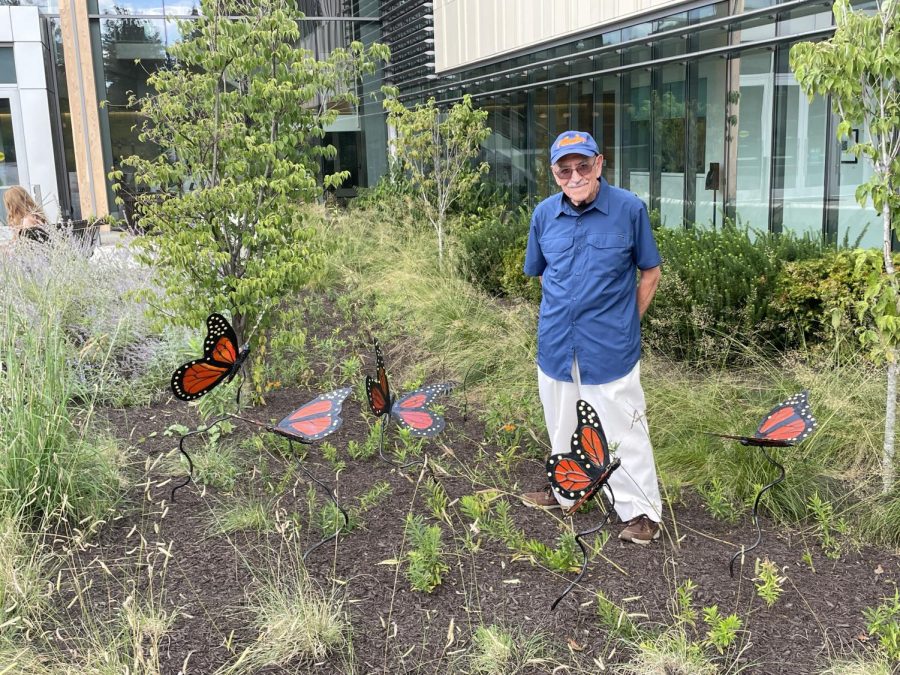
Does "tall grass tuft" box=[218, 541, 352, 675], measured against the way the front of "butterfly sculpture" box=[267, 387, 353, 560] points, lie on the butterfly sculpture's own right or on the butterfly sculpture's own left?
on the butterfly sculpture's own left

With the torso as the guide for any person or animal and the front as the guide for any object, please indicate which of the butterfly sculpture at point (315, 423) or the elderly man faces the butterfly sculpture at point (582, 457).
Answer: the elderly man

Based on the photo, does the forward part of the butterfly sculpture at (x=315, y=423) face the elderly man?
no

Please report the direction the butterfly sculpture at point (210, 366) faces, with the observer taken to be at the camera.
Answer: facing to the right of the viewer

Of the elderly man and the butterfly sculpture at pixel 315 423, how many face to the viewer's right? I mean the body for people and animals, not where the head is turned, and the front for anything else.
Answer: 0

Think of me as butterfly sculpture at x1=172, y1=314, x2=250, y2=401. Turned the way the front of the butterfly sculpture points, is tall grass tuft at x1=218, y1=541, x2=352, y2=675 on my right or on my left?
on my right

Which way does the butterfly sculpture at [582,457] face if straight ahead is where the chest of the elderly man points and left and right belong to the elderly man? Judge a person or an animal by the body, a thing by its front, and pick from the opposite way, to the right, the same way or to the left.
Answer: to the left

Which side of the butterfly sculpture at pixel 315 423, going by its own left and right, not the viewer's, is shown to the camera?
left

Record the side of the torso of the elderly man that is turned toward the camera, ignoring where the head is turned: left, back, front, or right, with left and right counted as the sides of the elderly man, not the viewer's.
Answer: front

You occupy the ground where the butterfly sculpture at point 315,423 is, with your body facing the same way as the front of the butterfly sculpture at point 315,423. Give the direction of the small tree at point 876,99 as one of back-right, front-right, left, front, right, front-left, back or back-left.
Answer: back

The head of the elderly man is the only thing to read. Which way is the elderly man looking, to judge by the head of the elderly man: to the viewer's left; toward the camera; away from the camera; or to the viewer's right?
toward the camera

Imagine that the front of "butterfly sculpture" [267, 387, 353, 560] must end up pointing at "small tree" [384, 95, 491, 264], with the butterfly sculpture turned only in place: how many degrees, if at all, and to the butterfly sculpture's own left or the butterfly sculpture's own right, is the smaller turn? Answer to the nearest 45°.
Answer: approximately 90° to the butterfly sculpture's own right

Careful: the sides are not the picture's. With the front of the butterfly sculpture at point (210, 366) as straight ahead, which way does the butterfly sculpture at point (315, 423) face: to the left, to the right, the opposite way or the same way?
the opposite way

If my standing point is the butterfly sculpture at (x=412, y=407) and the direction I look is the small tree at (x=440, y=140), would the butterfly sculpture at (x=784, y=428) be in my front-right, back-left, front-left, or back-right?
back-right

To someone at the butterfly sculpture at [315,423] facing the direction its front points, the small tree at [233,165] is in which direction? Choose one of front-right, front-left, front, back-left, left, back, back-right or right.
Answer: right

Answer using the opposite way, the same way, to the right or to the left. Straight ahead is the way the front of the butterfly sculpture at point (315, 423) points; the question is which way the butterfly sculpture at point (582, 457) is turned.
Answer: the opposite way

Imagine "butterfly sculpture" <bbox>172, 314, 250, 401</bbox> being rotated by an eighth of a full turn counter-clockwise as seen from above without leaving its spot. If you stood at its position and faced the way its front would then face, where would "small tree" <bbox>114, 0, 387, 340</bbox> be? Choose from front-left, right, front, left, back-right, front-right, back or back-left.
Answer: front-left

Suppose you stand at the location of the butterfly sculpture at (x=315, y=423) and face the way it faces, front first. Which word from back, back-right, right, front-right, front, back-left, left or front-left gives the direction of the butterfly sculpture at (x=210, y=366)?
front-right

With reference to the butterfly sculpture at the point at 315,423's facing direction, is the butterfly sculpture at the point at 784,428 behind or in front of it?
behind

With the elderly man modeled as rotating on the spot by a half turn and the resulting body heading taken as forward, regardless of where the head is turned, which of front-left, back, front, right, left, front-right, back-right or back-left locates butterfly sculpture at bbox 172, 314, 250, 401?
left

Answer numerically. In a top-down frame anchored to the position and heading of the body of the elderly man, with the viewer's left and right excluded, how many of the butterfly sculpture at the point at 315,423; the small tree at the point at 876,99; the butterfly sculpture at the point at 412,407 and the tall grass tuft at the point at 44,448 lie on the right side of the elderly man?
3
